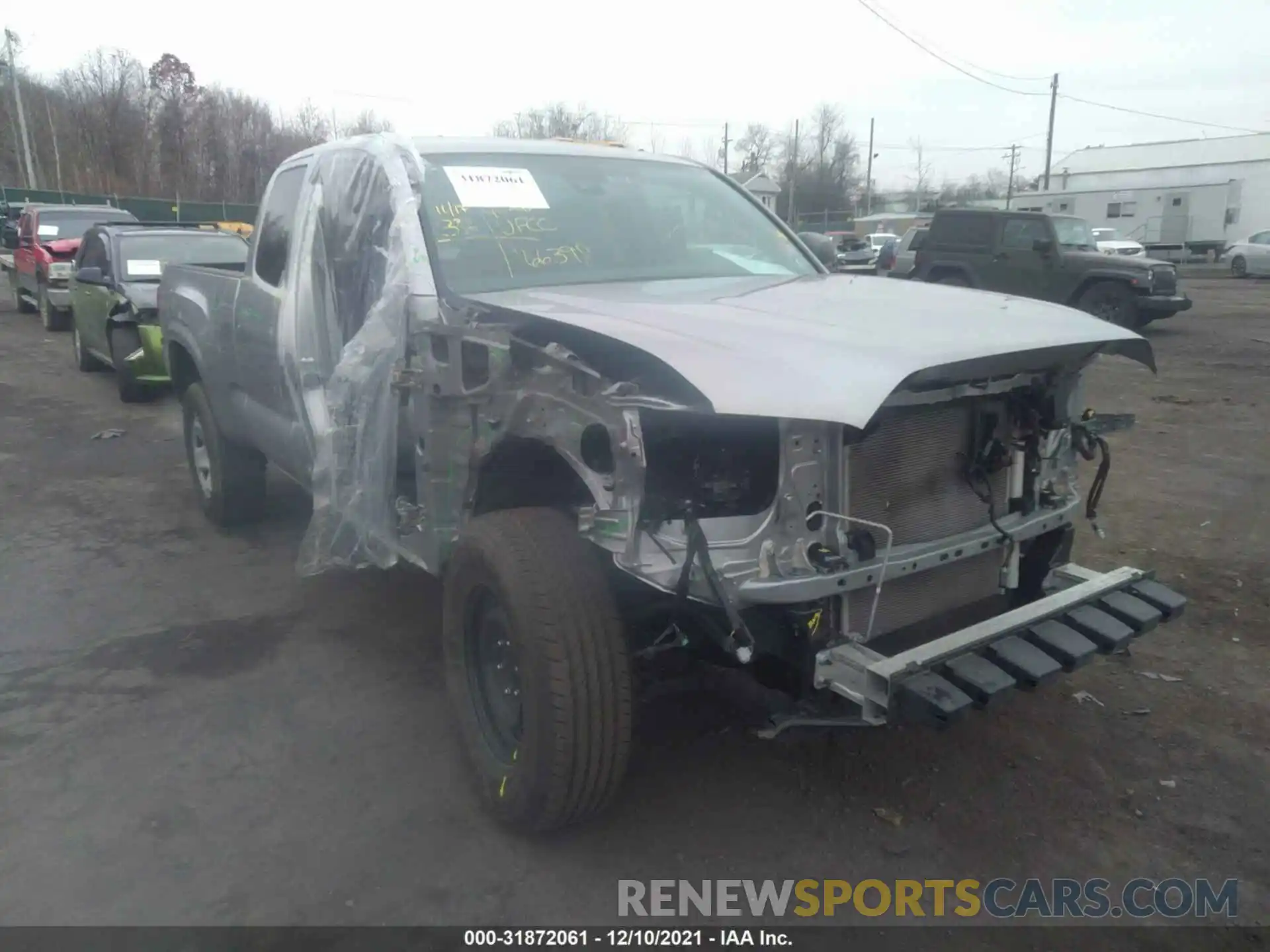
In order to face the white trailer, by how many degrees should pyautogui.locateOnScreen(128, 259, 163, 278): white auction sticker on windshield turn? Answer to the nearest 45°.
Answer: approximately 135° to its left

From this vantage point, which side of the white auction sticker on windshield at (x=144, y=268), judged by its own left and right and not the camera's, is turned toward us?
front

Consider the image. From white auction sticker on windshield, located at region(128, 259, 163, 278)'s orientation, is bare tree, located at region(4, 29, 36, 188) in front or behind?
behind

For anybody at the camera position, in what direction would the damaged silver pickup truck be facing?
facing the viewer and to the right of the viewer

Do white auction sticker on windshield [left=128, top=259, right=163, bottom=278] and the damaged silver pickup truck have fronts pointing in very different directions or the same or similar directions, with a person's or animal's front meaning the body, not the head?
same or similar directions

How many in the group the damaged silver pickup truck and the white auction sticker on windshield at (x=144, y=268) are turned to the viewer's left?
0

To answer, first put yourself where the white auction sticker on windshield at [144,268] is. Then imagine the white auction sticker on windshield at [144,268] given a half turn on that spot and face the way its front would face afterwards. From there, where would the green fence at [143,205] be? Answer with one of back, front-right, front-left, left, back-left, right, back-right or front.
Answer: front

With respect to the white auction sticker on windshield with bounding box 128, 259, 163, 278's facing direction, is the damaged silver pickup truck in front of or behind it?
in front

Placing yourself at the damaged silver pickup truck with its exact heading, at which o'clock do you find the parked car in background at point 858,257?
The parked car in background is roughly at 8 o'clock from the damaged silver pickup truck.

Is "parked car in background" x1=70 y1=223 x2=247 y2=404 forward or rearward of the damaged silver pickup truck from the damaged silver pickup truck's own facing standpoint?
rearward

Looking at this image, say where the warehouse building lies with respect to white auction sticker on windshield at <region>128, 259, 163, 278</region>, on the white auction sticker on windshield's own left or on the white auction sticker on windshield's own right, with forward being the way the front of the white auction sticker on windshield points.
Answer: on the white auction sticker on windshield's own left

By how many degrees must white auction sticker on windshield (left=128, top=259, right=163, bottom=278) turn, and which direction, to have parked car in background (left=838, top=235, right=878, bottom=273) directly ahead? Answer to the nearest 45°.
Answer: approximately 135° to its left
